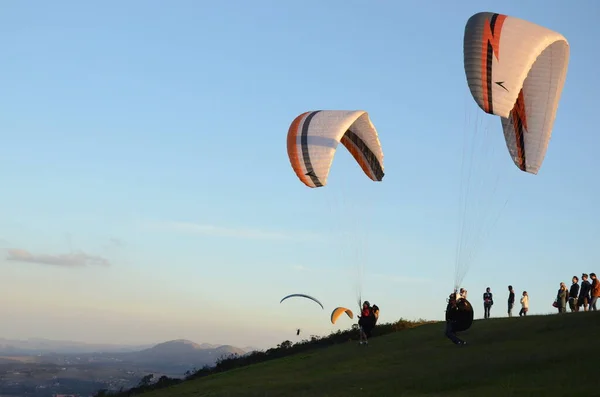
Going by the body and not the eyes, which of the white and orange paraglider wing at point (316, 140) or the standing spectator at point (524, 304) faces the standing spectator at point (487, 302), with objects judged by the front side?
the standing spectator at point (524, 304)

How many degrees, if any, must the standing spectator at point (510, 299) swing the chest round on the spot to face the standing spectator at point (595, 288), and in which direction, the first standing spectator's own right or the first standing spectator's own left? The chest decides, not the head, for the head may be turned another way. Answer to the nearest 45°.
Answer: approximately 135° to the first standing spectator's own left

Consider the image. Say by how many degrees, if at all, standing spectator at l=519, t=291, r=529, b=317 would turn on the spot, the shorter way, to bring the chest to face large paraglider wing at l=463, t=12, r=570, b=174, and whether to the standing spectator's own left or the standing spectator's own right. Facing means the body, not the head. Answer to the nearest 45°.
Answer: approximately 90° to the standing spectator's own left

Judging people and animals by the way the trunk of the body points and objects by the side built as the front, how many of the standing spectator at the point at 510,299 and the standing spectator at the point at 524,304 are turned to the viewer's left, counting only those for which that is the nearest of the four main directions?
2

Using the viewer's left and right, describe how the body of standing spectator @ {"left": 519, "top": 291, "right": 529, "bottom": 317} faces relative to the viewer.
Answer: facing to the left of the viewer

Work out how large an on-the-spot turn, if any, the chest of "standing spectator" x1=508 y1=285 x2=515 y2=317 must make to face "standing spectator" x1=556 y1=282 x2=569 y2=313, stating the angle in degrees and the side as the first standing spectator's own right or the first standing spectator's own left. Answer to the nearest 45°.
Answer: approximately 135° to the first standing spectator's own left

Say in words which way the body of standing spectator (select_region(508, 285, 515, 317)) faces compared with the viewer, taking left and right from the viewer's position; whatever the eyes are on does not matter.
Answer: facing to the left of the viewer
